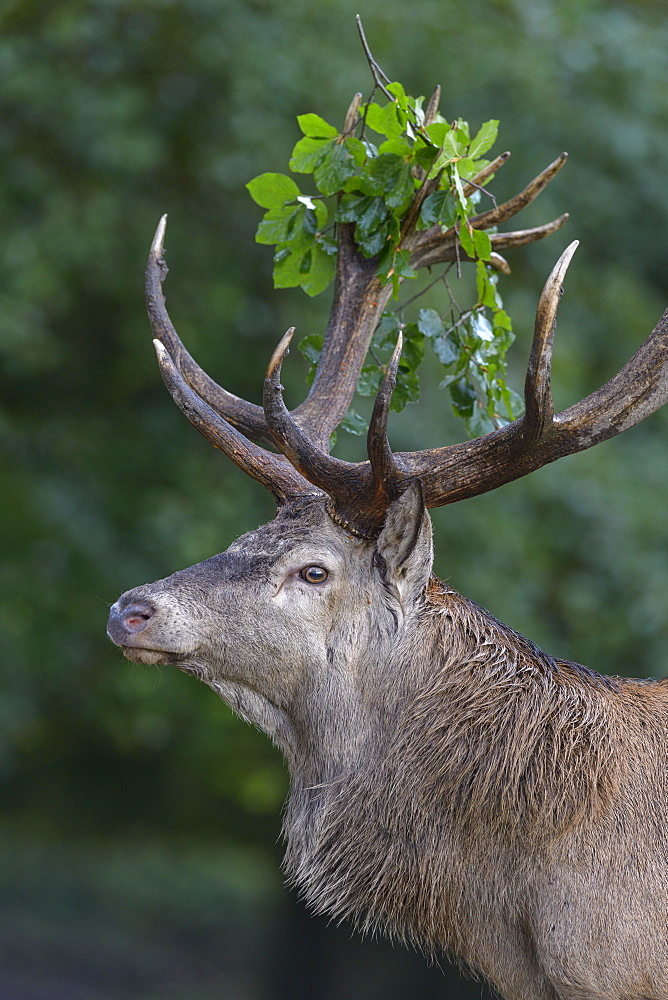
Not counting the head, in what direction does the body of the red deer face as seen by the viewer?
to the viewer's left
